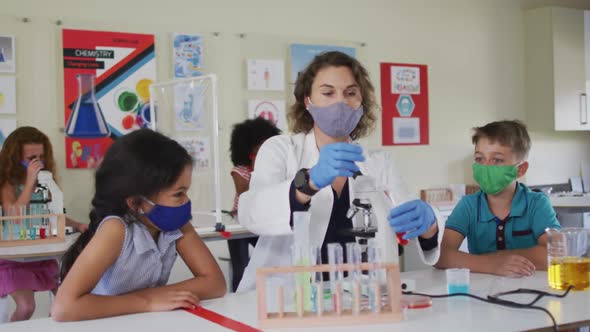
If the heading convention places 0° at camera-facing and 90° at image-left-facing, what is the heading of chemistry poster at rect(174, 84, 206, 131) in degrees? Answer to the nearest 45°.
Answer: approximately 0°

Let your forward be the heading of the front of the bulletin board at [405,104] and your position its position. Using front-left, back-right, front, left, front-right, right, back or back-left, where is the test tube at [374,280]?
front

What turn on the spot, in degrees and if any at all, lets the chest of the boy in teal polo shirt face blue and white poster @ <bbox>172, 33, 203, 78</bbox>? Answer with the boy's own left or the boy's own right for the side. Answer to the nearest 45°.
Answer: approximately 90° to the boy's own right

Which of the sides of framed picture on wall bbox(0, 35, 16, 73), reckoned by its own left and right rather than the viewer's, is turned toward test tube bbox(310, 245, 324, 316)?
front

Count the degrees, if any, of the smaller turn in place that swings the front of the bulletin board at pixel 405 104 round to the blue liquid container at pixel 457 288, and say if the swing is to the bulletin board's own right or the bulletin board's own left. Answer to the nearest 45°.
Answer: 0° — it already faces it

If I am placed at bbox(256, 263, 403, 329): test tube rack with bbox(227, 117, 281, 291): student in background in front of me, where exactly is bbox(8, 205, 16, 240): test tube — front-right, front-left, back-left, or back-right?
front-left

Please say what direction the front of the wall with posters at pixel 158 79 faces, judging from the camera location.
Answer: facing the viewer

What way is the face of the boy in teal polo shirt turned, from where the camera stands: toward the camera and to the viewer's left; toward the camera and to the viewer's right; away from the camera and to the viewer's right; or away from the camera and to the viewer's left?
toward the camera and to the viewer's left
